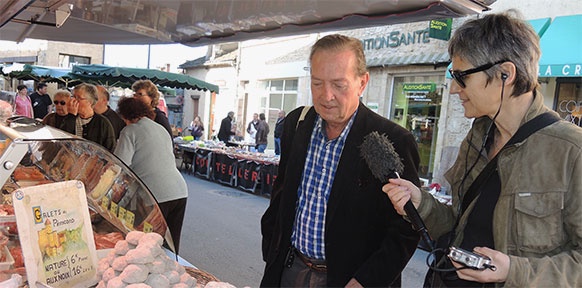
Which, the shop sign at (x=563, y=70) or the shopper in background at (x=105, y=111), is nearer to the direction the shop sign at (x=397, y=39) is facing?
the shopper in background

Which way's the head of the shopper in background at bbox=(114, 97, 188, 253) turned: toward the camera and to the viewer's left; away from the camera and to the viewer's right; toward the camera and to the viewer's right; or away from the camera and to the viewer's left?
away from the camera and to the viewer's left

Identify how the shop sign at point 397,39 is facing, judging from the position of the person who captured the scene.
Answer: facing the viewer and to the left of the viewer

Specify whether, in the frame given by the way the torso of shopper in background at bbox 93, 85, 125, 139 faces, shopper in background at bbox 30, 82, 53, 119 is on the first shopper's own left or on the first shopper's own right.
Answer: on the first shopper's own right

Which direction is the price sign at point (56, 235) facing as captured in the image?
toward the camera

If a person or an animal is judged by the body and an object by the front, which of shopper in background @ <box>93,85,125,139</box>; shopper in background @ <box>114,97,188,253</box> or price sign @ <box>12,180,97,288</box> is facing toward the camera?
the price sign

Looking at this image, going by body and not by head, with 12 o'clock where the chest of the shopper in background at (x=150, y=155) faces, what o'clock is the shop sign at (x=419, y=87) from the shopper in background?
The shop sign is roughly at 3 o'clock from the shopper in background.

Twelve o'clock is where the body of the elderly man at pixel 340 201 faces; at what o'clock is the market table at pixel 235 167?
The market table is roughly at 4 o'clock from the elderly man.

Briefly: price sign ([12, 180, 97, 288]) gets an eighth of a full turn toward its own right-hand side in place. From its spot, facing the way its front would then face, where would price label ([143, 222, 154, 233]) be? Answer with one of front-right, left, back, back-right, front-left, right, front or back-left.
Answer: back

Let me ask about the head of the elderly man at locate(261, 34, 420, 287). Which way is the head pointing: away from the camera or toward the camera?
toward the camera
